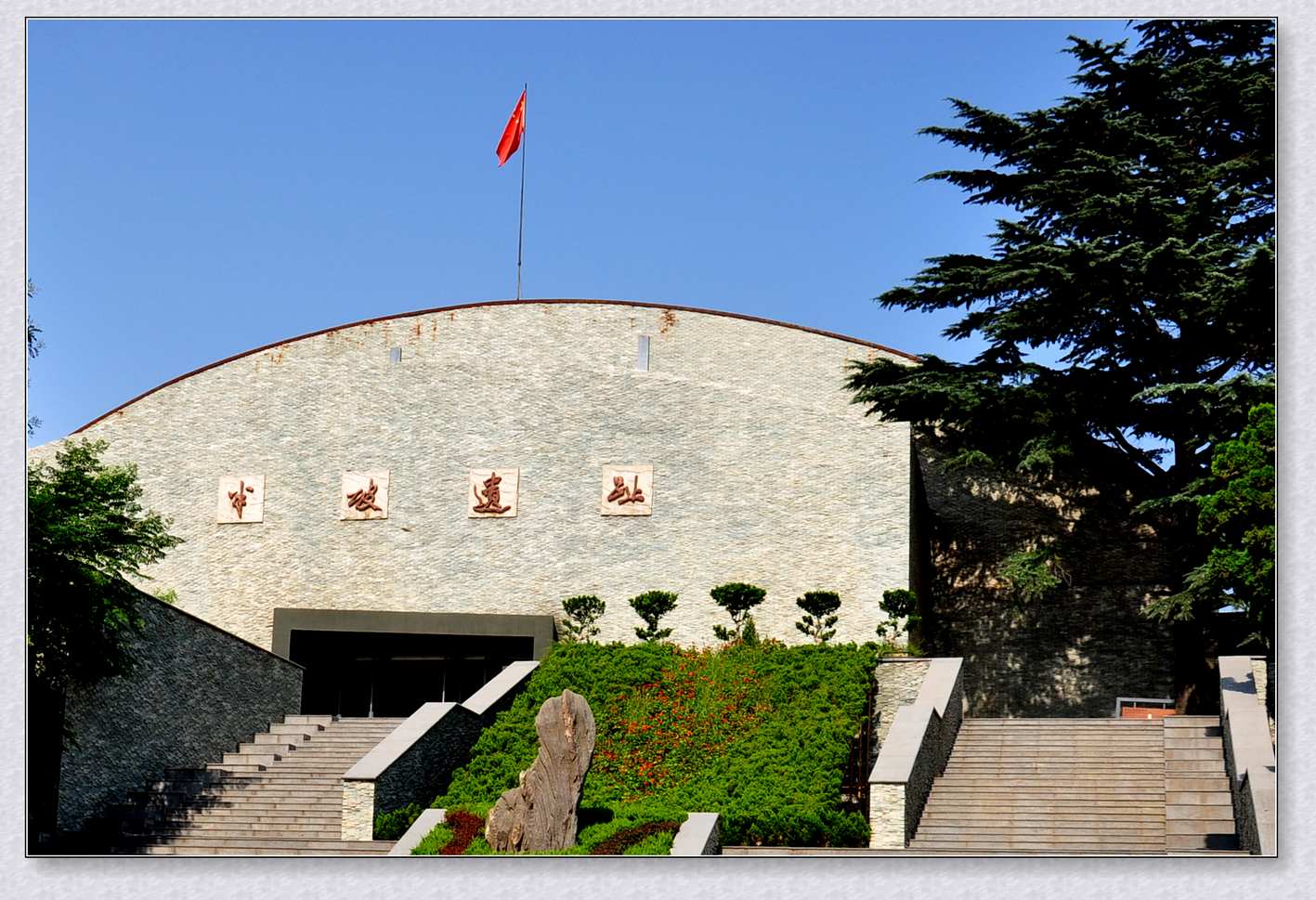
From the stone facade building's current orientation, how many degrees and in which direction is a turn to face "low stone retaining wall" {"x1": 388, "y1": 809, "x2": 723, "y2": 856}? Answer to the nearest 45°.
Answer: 0° — it already faces it

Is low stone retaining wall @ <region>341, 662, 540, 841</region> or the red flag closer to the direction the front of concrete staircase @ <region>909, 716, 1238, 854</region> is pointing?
the low stone retaining wall

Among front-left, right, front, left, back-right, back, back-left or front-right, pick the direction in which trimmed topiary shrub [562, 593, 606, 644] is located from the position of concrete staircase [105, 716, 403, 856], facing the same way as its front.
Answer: back-left

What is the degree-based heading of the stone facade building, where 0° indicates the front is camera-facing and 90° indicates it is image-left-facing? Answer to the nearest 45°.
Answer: approximately 0°

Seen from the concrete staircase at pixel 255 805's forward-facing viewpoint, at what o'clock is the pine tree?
The pine tree is roughly at 9 o'clock from the concrete staircase.

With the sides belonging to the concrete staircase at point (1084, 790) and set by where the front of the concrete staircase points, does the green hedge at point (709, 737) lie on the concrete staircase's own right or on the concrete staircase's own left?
on the concrete staircase's own right

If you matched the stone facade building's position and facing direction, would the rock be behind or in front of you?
in front

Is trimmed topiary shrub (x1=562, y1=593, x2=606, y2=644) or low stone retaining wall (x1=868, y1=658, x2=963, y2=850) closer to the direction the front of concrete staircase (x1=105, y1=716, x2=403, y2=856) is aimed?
the low stone retaining wall

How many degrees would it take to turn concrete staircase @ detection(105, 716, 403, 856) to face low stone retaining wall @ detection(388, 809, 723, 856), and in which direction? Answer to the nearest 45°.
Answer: approximately 45° to its left

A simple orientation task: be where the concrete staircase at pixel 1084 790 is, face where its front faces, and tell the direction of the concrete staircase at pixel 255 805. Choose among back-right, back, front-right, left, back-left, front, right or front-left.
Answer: right

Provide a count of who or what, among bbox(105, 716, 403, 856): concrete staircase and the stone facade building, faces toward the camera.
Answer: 2

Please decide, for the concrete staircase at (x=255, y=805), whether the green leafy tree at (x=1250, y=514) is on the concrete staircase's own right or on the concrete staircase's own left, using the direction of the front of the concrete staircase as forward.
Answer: on the concrete staircase's own left
